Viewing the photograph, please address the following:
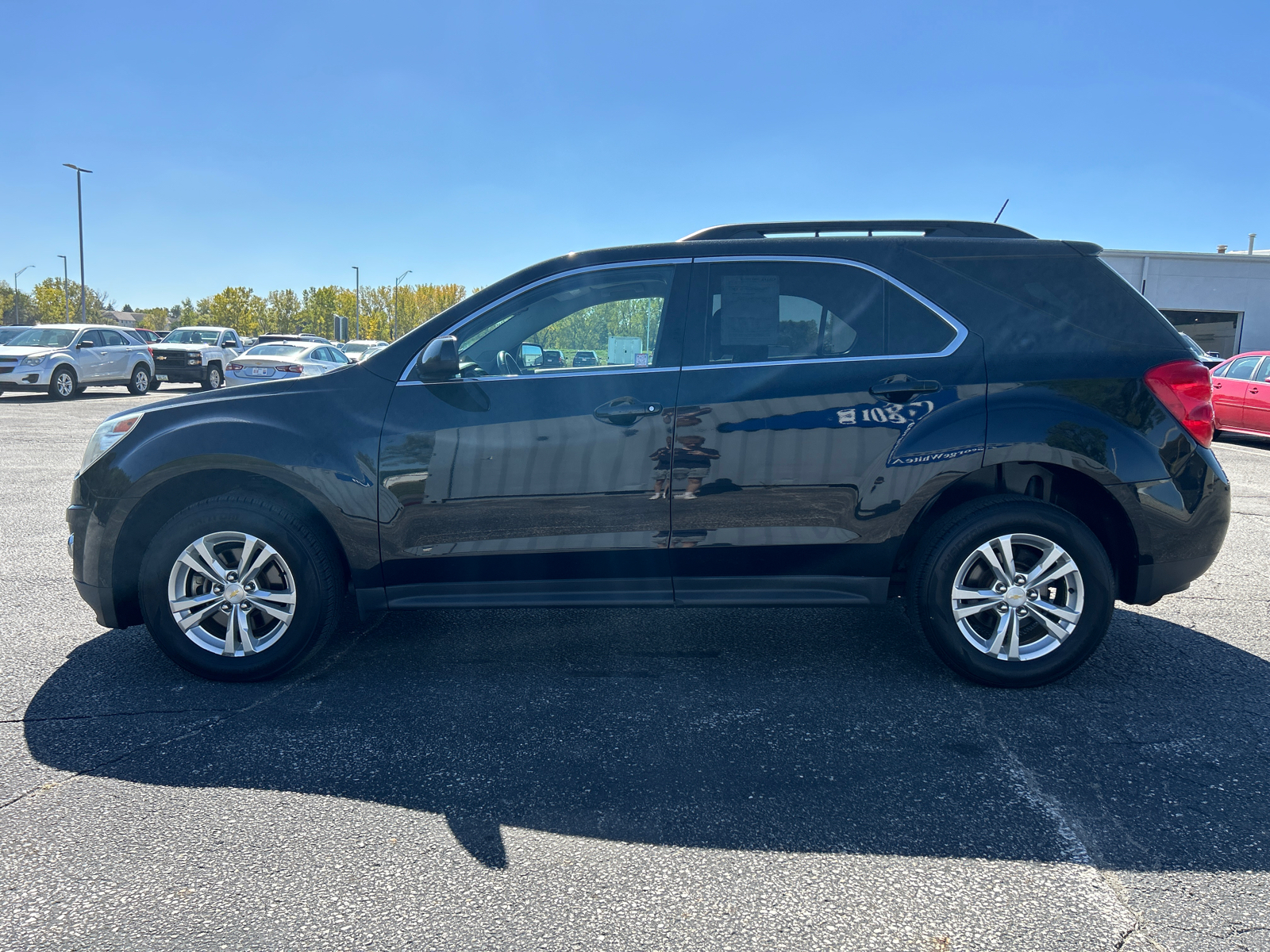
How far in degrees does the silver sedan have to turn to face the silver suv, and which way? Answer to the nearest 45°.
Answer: approximately 90° to its left

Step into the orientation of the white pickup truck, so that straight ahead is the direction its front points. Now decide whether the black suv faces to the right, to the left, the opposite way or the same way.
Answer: to the right

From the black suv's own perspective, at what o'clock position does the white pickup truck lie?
The white pickup truck is roughly at 2 o'clock from the black suv.

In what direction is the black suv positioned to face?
to the viewer's left

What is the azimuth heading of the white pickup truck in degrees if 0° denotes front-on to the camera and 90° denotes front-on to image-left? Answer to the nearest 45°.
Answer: approximately 45°

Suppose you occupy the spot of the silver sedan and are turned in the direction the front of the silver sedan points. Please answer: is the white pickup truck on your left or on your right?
on your left

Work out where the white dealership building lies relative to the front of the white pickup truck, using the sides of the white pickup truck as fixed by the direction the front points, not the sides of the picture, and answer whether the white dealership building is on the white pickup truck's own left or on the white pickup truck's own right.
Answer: on the white pickup truck's own left

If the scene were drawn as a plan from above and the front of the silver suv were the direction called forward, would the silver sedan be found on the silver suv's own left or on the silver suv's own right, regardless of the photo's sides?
on the silver suv's own left

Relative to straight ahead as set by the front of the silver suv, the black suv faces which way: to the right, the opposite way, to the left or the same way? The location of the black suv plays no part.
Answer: to the right

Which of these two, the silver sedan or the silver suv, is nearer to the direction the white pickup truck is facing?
the silver suv

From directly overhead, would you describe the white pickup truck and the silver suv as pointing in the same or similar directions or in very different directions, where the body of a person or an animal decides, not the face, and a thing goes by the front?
same or similar directions

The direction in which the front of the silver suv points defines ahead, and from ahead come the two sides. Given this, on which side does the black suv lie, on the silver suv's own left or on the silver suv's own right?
on the silver suv's own left

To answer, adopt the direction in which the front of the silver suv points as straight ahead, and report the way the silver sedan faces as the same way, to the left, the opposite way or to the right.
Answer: the opposite way

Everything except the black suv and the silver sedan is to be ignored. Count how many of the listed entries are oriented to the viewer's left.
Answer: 1

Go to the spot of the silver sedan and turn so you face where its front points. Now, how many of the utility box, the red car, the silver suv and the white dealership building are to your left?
1

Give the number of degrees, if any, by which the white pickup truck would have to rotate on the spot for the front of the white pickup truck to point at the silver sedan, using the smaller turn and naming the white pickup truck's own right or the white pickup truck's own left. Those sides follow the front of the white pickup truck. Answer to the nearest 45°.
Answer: approximately 45° to the white pickup truck's own left
